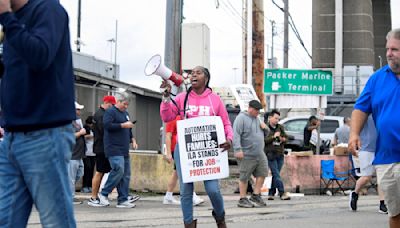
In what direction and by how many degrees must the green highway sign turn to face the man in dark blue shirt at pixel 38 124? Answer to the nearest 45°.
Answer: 0° — it already faces them

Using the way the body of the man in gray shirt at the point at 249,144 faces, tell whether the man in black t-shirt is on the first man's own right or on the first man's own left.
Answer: on the first man's own left

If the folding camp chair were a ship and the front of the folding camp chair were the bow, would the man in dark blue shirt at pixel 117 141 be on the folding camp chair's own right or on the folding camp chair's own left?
on the folding camp chair's own right

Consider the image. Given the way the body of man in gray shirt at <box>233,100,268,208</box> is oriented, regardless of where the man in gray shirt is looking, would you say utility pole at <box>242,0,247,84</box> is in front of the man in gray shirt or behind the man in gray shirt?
behind

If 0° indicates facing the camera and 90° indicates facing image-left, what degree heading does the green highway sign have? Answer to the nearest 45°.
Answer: approximately 0°

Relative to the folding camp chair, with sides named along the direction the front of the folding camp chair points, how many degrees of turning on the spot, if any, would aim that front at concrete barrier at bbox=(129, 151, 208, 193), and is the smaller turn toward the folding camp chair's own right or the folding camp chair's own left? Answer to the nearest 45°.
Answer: approximately 90° to the folding camp chair's own right
